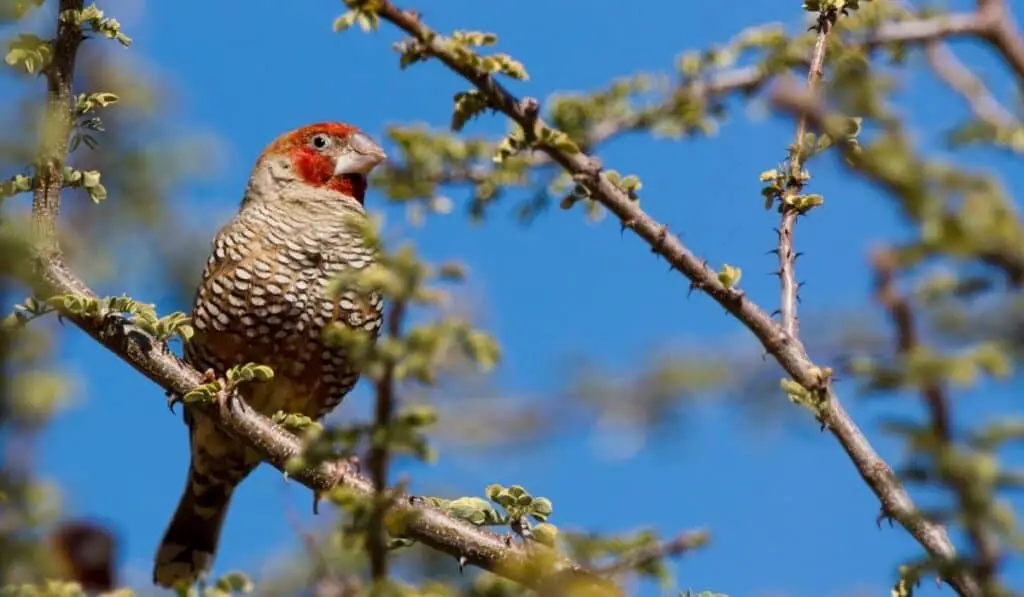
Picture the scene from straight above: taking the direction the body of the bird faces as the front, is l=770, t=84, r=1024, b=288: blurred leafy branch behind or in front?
in front

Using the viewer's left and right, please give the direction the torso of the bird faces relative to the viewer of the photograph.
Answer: facing the viewer and to the right of the viewer

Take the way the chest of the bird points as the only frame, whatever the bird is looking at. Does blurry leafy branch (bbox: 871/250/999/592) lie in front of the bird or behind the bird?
in front
